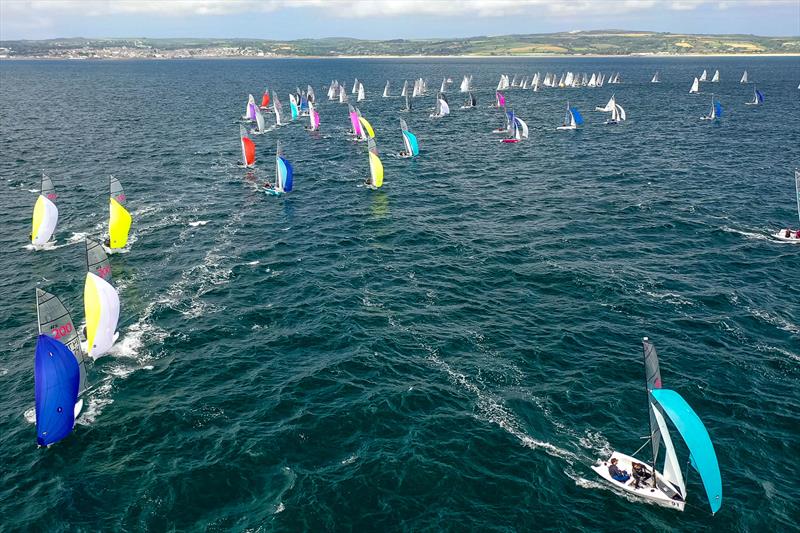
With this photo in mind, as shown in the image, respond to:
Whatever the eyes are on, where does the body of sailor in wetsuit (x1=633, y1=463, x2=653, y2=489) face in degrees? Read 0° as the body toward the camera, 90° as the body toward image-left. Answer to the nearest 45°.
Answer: approximately 315°

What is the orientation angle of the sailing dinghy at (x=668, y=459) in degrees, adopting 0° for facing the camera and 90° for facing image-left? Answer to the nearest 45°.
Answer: approximately 315°

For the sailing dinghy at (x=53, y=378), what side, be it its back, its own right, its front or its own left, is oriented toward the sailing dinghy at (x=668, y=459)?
left

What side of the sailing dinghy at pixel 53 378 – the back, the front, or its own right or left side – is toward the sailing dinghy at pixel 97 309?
back

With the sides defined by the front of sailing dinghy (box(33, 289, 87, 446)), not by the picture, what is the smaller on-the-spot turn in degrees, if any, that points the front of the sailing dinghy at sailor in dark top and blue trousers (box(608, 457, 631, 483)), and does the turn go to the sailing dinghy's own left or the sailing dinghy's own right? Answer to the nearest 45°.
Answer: approximately 90° to the sailing dinghy's own left
